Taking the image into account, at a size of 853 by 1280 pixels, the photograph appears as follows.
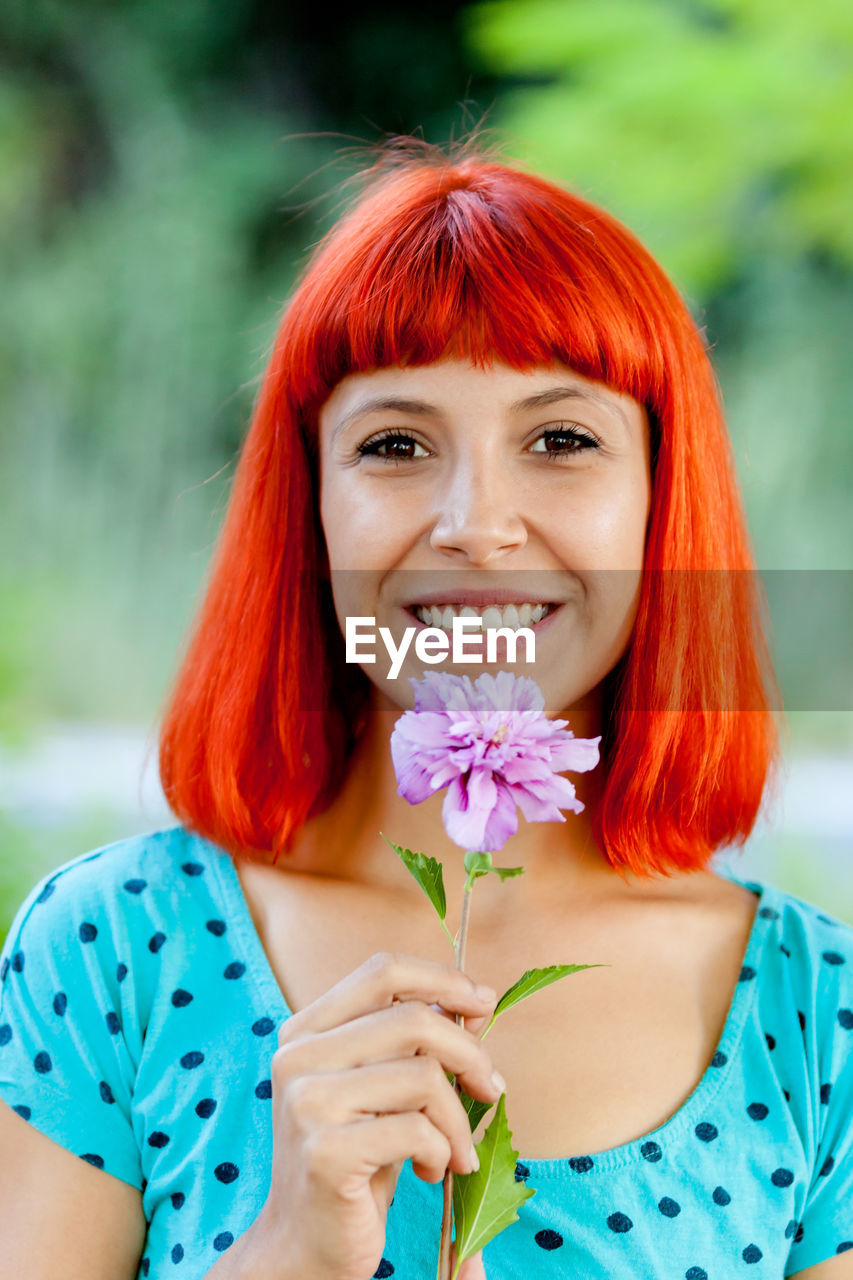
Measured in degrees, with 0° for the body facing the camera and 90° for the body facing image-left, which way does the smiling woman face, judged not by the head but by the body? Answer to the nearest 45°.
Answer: approximately 0°
